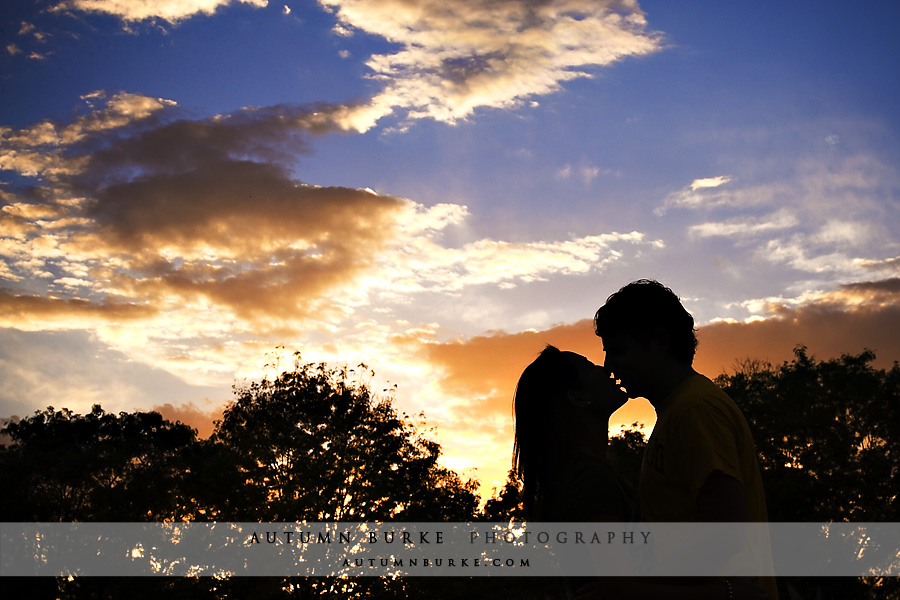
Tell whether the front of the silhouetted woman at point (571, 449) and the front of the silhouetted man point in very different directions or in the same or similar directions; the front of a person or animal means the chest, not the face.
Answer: very different directions

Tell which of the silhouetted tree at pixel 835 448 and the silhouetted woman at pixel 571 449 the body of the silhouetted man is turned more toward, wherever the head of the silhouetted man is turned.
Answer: the silhouetted woman

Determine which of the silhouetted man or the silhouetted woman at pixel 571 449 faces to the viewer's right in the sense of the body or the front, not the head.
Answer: the silhouetted woman

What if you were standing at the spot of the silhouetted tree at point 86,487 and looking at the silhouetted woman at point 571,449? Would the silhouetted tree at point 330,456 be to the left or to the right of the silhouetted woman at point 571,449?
left

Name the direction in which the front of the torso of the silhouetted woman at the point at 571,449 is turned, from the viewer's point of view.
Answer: to the viewer's right

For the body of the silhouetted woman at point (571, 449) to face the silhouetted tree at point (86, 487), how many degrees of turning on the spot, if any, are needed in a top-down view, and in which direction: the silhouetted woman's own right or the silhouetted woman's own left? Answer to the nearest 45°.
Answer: approximately 135° to the silhouetted woman's own left

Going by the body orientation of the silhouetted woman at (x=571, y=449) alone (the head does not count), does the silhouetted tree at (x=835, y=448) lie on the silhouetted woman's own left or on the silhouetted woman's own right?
on the silhouetted woman's own left

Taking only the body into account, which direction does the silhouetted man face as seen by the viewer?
to the viewer's left

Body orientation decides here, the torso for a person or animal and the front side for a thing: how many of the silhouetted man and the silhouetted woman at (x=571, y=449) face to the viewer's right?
1

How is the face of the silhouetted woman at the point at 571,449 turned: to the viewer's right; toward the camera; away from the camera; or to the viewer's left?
to the viewer's right
